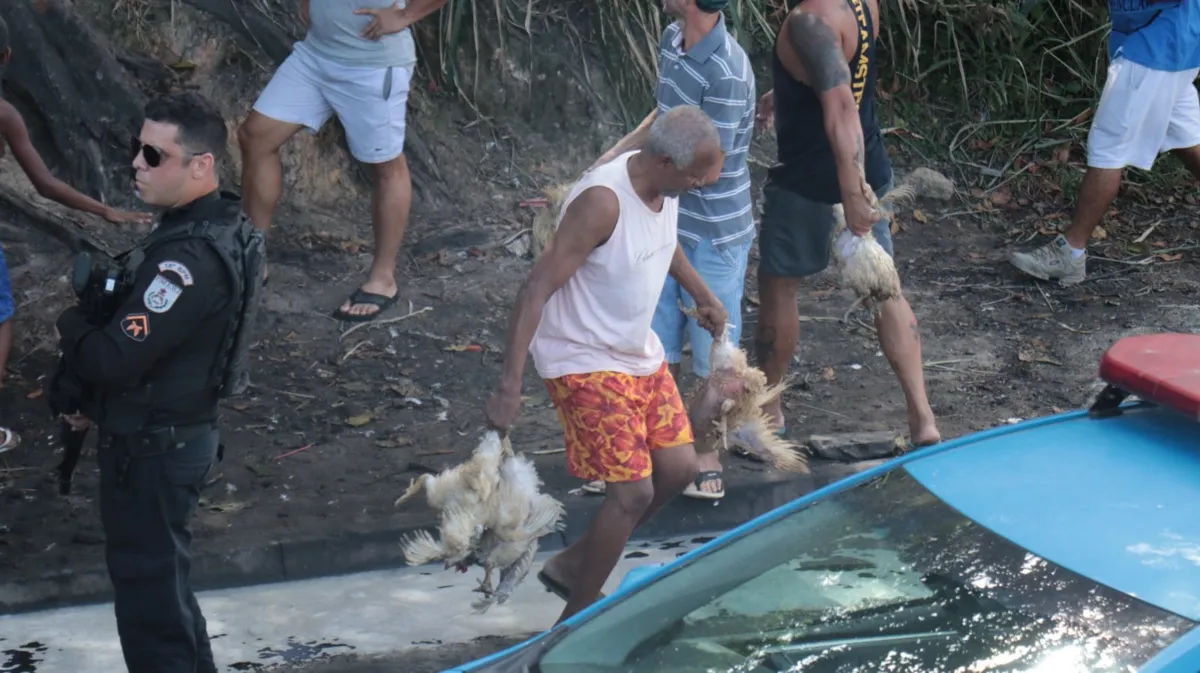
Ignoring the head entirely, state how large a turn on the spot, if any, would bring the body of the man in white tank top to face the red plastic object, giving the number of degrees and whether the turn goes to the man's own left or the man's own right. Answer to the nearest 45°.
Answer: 0° — they already face it

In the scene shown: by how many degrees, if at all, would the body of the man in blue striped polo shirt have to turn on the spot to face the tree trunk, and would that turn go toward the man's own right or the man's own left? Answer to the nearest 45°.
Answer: approximately 90° to the man's own right

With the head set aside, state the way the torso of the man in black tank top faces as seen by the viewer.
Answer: to the viewer's right

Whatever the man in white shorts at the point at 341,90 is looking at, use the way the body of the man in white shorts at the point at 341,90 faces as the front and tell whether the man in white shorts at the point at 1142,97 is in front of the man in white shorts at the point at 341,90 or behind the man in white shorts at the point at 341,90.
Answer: behind

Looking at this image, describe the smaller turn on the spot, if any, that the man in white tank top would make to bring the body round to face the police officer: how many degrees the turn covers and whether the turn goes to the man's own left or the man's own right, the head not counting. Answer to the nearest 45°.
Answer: approximately 90° to the man's own right

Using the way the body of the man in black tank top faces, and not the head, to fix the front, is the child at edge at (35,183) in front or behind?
behind

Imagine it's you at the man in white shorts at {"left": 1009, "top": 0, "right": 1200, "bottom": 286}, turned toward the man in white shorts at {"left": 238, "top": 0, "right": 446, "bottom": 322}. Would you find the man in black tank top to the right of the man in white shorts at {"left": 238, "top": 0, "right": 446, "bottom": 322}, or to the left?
left

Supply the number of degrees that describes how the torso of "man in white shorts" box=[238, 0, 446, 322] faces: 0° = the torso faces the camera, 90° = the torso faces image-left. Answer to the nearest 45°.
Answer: approximately 45°

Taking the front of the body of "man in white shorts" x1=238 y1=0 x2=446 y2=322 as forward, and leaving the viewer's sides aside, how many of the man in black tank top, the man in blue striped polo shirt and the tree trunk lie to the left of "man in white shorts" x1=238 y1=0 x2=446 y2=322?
2

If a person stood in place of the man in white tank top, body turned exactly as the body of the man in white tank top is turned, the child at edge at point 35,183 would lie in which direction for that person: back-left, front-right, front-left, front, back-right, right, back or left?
back
